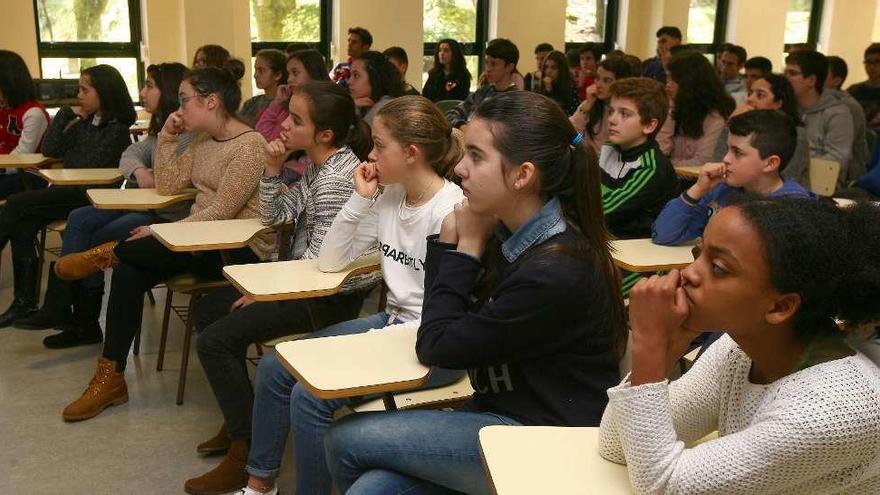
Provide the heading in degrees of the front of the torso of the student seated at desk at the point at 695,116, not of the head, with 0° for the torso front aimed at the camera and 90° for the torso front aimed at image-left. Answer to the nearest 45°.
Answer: approximately 90°

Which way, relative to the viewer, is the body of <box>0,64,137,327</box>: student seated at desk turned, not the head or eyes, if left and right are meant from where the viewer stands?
facing to the left of the viewer

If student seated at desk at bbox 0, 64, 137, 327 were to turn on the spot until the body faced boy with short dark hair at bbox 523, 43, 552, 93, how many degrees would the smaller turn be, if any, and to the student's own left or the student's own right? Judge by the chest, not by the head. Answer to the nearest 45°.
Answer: approximately 135° to the student's own right

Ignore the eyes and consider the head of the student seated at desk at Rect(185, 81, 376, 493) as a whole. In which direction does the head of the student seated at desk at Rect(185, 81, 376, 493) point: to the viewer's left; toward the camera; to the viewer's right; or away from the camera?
to the viewer's left

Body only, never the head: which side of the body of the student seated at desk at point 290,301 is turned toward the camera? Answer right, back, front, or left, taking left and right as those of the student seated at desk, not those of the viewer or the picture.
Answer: left

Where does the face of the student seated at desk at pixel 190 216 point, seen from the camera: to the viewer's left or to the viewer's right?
to the viewer's left

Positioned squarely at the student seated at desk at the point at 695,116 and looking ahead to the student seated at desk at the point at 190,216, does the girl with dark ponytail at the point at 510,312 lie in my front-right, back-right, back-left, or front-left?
front-left

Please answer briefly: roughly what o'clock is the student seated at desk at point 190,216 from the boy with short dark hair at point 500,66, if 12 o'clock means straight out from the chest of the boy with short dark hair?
The student seated at desk is roughly at 11 o'clock from the boy with short dark hair.

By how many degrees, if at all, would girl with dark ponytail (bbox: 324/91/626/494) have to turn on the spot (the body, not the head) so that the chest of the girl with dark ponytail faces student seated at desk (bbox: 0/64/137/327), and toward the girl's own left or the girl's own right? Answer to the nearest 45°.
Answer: approximately 45° to the girl's own right

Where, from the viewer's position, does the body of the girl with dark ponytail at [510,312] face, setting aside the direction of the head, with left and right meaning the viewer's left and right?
facing to the left of the viewer

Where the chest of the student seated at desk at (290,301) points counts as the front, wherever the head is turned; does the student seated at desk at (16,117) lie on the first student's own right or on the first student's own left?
on the first student's own right

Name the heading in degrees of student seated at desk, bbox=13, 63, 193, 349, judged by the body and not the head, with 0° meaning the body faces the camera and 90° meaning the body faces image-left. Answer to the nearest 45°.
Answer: approximately 90°

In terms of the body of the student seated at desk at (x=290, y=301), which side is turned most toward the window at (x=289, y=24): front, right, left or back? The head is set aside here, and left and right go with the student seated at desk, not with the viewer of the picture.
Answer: right

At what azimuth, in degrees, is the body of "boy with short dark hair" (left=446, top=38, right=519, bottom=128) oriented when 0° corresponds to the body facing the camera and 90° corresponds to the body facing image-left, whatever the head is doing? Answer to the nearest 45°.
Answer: approximately 45°

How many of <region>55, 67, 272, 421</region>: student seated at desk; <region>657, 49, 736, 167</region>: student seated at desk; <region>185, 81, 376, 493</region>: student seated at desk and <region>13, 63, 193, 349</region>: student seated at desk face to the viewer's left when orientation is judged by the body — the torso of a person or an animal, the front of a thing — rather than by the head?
4

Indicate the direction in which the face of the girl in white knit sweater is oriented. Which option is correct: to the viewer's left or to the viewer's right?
to the viewer's left

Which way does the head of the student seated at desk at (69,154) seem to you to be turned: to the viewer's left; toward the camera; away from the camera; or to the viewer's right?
to the viewer's left

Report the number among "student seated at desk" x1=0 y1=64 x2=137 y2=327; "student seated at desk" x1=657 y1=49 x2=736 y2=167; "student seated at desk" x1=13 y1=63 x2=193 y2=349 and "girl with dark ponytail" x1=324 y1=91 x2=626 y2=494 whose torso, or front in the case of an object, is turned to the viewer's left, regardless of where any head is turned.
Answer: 4
